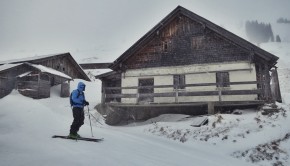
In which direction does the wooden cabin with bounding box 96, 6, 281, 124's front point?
toward the camera

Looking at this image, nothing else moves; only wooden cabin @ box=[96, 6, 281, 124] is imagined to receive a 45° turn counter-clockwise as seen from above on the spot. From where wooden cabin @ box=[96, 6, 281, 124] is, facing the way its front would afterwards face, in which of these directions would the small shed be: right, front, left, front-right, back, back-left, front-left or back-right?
back-right

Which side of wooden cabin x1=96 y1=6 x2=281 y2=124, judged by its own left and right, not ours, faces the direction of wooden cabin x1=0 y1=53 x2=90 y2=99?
right
